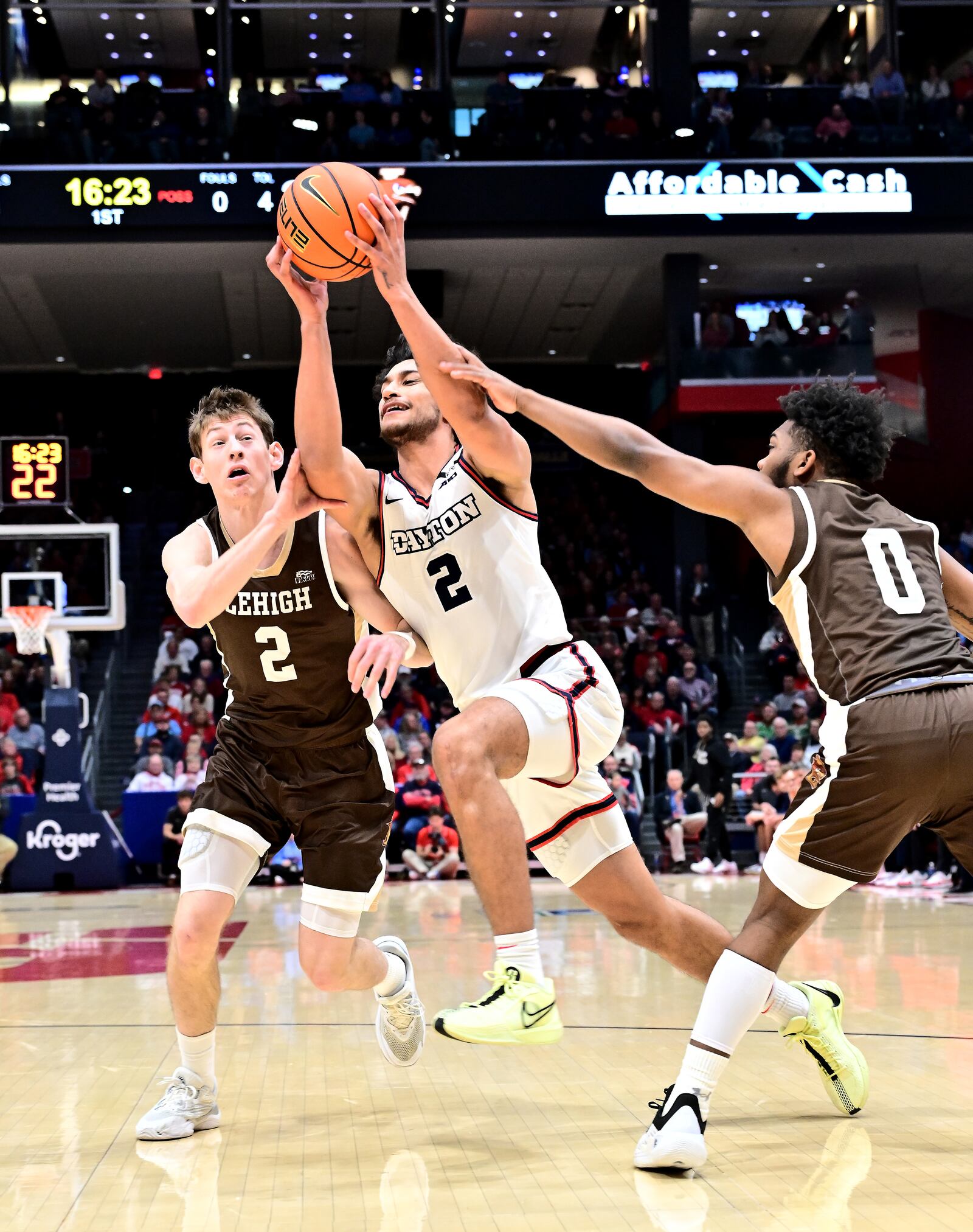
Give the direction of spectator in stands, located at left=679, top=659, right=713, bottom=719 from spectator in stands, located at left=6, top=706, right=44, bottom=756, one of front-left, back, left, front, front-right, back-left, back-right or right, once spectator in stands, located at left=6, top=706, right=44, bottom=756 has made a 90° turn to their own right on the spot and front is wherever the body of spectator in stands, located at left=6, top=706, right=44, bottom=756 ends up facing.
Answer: back

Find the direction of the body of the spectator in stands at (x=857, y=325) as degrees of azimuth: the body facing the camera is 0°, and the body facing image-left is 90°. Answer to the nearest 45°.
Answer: approximately 45°

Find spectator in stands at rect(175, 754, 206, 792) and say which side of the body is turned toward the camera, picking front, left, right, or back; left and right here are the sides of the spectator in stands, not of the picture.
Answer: front

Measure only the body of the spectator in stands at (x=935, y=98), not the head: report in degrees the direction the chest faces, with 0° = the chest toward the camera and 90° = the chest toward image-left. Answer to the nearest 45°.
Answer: approximately 0°

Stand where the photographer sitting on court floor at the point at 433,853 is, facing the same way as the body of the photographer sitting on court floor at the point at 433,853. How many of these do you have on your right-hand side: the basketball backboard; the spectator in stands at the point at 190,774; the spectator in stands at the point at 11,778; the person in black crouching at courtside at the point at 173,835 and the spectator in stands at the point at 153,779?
5

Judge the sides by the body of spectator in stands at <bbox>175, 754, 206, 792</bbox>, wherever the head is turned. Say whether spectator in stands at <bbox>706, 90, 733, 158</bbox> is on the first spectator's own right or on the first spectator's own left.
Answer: on the first spectator's own left

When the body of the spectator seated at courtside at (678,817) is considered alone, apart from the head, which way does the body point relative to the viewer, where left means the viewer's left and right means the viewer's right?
facing the viewer

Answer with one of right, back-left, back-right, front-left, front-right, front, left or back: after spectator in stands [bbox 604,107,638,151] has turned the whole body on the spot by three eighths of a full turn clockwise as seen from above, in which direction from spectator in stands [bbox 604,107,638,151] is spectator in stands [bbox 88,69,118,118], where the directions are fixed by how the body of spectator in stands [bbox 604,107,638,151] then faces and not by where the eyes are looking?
front-left

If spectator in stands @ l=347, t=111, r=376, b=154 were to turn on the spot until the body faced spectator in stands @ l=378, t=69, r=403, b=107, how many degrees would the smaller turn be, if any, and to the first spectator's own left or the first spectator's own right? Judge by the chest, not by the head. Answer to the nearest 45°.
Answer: approximately 180°

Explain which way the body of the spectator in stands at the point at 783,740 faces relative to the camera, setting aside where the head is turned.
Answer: toward the camera

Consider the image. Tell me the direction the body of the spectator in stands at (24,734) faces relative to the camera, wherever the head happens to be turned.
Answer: toward the camera
